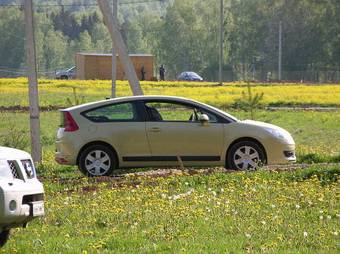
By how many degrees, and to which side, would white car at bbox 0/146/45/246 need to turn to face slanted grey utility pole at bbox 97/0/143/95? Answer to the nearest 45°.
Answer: approximately 135° to its left

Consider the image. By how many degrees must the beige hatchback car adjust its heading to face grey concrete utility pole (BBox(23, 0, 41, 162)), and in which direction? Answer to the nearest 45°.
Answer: approximately 135° to its left

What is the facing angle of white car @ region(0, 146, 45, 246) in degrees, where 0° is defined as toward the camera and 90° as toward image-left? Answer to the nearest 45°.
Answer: approximately 315°

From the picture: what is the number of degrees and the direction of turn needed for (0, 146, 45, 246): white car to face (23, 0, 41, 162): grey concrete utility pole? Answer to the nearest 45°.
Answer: approximately 135° to its left

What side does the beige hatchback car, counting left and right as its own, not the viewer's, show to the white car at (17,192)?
right

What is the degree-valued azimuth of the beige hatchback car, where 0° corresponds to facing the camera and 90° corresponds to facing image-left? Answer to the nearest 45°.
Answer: approximately 270°

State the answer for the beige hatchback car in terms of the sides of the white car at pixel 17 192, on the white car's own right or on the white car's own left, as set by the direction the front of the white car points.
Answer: on the white car's own left

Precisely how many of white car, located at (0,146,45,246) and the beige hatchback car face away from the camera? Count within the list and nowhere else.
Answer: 0

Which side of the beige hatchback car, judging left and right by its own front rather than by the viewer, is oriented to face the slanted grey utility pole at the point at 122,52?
left
